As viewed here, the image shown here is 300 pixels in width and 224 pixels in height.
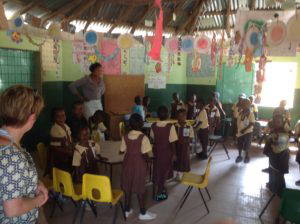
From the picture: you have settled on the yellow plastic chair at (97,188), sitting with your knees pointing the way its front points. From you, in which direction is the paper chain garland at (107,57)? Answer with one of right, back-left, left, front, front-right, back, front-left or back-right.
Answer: front-left

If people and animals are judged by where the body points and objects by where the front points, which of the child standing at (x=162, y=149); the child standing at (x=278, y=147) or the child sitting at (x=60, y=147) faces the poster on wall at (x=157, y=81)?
the child standing at (x=162, y=149)

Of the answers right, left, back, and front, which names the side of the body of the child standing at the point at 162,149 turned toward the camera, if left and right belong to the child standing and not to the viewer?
back

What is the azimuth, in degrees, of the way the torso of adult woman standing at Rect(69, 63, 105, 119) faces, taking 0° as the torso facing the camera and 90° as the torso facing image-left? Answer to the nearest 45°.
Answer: approximately 315°

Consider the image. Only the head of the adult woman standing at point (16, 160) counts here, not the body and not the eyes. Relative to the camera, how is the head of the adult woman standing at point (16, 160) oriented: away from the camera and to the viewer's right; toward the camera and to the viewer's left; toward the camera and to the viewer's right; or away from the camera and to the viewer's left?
away from the camera and to the viewer's right

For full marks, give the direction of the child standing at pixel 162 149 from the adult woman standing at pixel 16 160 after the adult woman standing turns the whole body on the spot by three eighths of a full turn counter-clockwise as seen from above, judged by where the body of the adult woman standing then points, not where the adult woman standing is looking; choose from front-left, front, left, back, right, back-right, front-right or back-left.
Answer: back-right

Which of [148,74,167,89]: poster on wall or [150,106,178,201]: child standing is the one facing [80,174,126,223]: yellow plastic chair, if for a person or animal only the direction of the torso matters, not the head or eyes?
the poster on wall

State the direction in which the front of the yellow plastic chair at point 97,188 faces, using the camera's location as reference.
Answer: facing away from the viewer and to the right of the viewer

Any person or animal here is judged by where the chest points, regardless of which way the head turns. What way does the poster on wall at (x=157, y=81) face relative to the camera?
toward the camera
